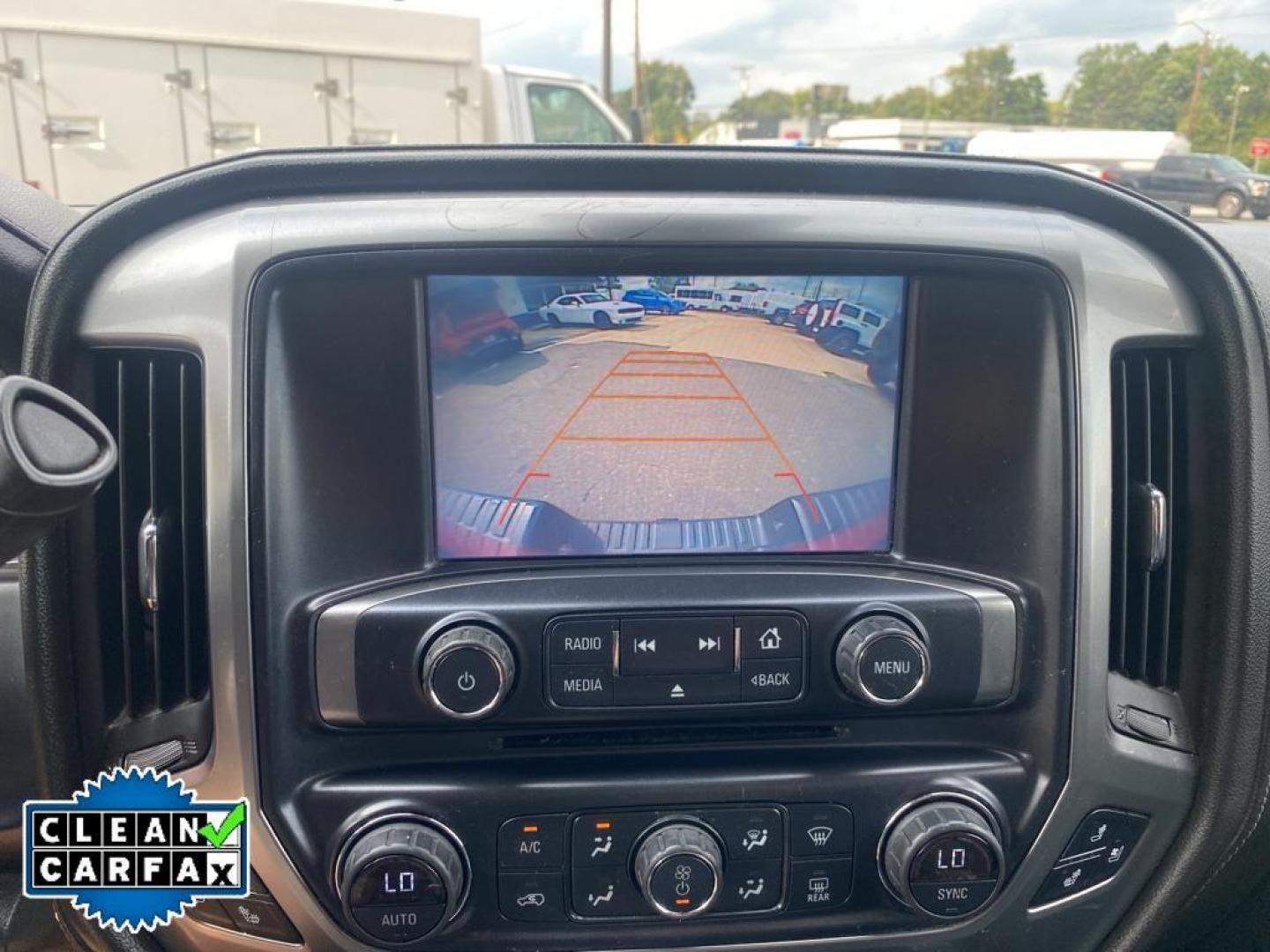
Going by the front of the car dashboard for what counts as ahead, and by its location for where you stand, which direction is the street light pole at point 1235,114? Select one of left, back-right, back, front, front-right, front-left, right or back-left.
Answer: back-left

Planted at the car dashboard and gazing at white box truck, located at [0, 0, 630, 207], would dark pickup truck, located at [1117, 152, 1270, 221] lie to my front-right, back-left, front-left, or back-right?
front-right

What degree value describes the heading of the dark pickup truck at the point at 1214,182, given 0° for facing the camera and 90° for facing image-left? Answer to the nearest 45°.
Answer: approximately 315°

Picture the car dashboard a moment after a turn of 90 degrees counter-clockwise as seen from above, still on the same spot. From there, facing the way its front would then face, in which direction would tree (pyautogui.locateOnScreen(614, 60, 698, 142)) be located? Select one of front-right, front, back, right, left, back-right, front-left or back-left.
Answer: left

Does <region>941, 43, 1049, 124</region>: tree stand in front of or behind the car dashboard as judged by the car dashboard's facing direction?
behind

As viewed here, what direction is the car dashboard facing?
toward the camera

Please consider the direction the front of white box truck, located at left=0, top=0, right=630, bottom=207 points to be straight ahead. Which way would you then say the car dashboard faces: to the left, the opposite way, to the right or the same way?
to the right

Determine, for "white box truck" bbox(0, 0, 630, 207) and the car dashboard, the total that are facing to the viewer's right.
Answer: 1

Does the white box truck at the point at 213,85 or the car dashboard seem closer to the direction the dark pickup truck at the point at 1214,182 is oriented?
the car dashboard

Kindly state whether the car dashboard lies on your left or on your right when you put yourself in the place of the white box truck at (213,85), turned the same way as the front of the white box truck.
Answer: on your right

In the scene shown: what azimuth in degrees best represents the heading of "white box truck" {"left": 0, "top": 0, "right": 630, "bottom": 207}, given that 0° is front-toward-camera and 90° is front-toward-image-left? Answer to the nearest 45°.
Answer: approximately 270°
